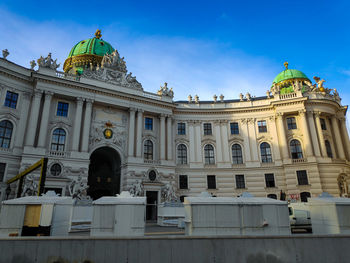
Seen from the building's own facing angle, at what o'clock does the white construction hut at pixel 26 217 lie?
The white construction hut is roughly at 2 o'clock from the building.

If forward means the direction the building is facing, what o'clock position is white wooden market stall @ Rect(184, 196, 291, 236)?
The white wooden market stall is roughly at 1 o'clock from the building.

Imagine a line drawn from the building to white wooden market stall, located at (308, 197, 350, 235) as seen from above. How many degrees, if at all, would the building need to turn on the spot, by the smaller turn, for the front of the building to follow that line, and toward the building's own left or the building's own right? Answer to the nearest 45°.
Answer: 0° — it already faces it

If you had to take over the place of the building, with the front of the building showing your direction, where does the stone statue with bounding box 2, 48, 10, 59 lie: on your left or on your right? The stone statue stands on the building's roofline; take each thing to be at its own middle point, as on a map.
on your right

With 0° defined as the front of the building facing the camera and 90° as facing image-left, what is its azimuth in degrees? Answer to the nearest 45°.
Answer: approximately 315°

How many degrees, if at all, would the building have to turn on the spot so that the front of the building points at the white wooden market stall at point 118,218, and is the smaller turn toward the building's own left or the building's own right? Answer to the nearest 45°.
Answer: approximately 45° to the building's own right
